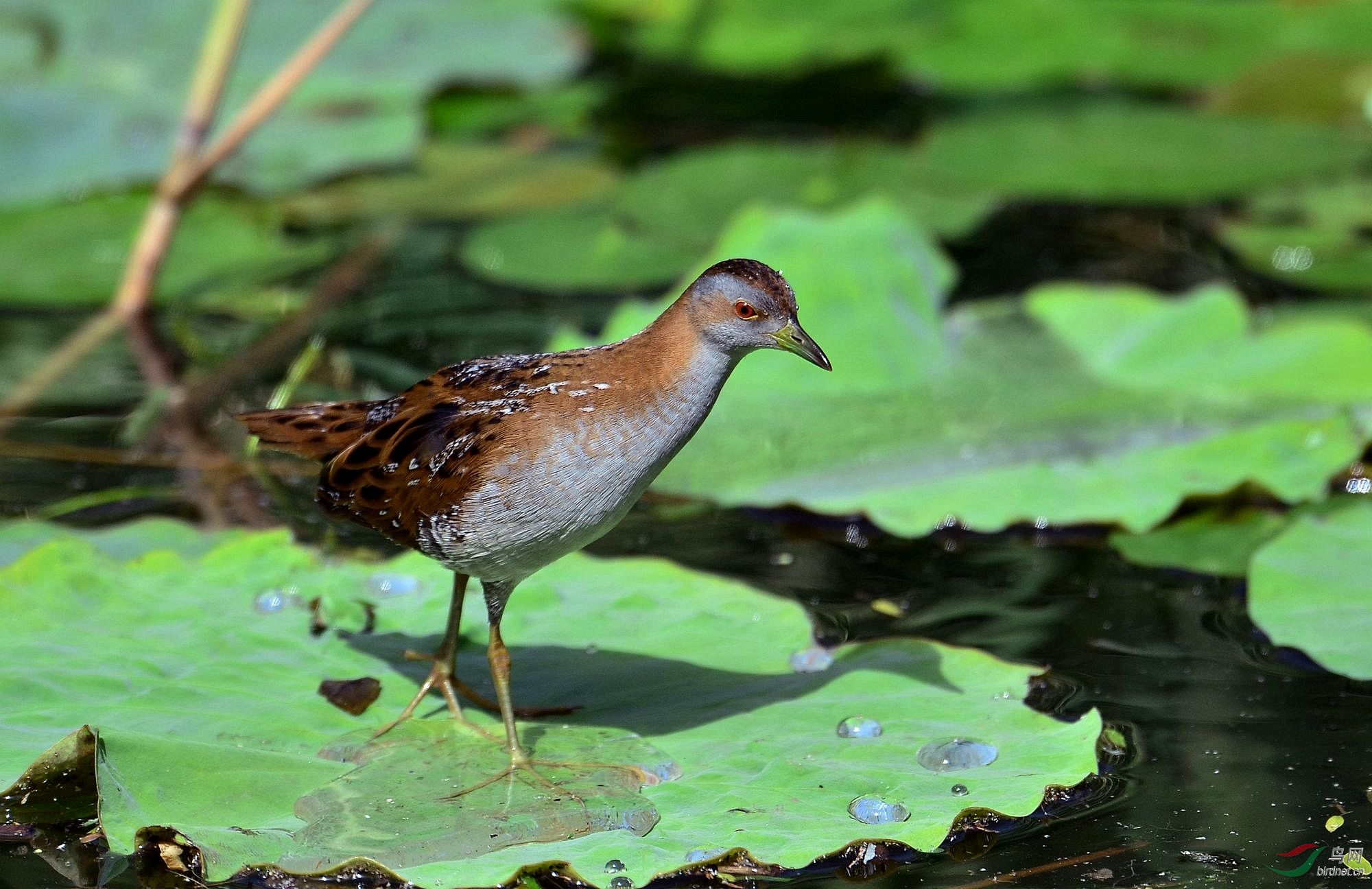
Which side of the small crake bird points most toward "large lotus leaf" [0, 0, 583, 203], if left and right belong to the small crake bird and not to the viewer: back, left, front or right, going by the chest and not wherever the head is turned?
left

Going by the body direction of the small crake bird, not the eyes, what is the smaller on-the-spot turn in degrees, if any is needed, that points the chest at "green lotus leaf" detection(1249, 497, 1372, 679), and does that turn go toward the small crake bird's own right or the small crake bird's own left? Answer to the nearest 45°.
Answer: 0° — it already faces it

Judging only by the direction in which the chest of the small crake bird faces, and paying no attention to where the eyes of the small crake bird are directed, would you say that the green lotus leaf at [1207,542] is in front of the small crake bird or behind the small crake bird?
in front

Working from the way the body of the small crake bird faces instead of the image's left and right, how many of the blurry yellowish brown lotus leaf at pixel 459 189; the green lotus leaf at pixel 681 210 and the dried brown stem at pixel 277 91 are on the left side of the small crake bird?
3

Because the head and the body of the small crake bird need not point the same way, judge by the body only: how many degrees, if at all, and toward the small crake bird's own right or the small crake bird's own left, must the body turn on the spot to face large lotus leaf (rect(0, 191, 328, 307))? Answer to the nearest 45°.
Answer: approximately 90° to the small crake bird's own left

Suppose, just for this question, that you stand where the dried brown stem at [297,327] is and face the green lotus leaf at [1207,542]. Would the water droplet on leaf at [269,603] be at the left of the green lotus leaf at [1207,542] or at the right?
right

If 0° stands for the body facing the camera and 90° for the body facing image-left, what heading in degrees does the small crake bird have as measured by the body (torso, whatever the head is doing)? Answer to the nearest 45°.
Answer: approximately 270°
